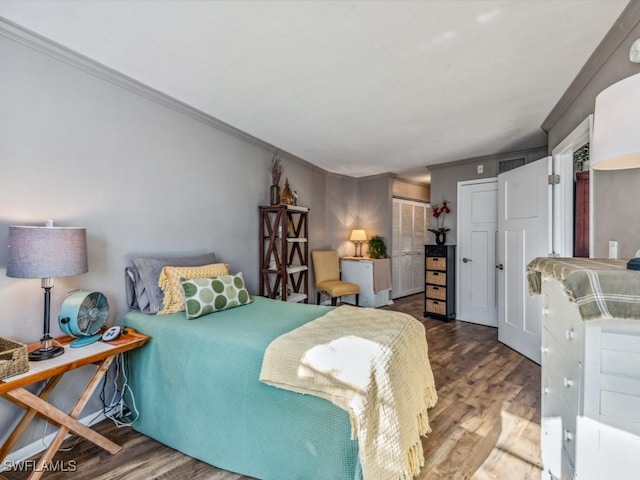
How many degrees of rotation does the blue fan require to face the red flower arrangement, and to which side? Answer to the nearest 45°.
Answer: approximately 45° to its left

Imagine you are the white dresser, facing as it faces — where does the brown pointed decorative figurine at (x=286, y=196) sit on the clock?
The brown pointed decorative figurine is roughly at 1 o'clock from the white dresser.

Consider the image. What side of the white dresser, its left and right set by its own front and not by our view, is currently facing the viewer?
left

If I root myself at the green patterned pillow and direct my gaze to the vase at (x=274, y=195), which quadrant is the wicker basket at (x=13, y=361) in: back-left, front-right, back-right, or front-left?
back-left

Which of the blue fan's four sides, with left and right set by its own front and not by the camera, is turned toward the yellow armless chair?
left

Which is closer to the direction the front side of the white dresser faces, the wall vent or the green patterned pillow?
the green patterned pillow

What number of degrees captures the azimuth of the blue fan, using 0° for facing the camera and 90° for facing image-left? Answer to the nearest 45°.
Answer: approximately 315°
